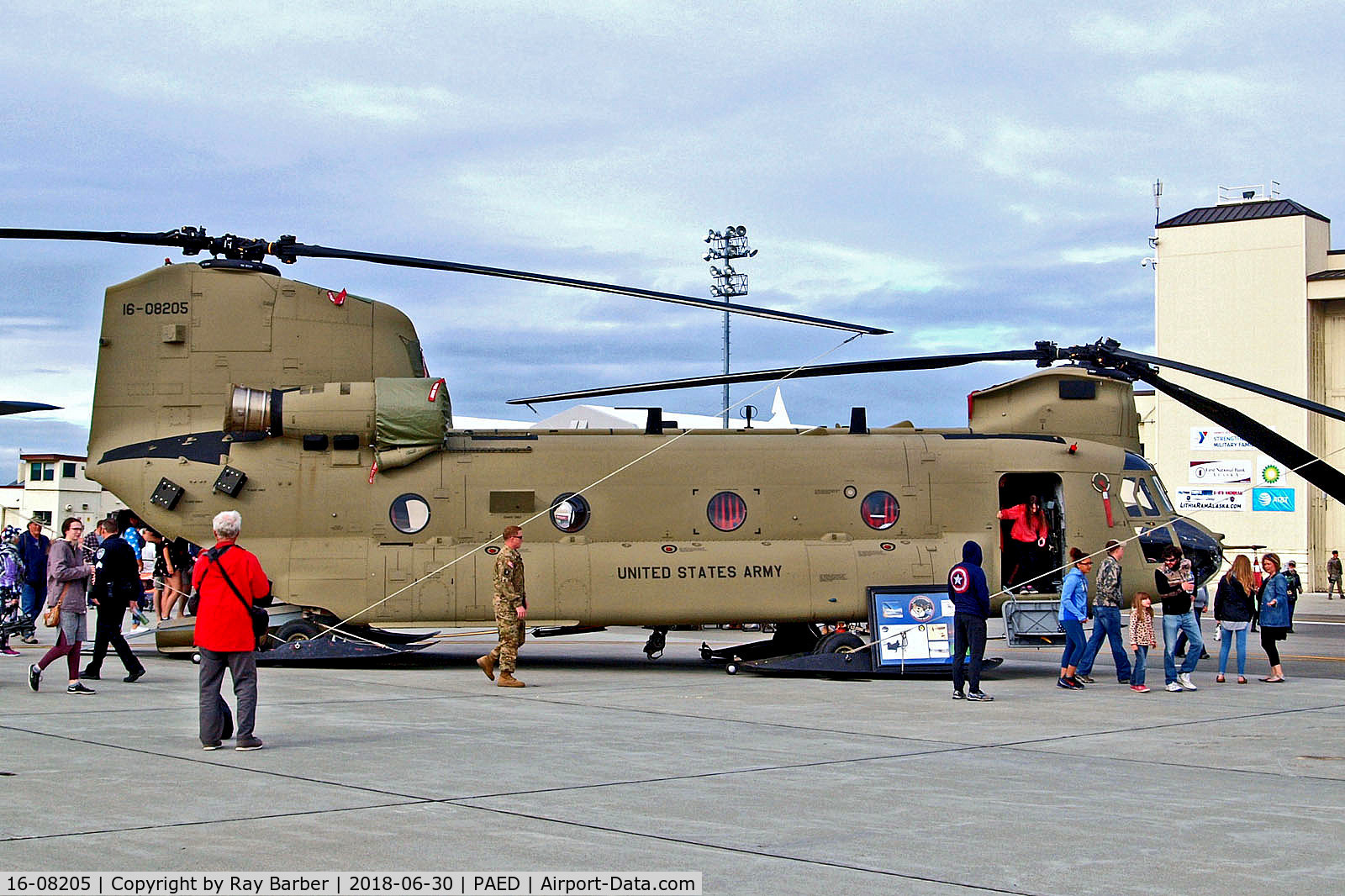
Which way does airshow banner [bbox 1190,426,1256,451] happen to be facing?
toward the camera

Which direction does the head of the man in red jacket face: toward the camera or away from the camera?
away from the camera

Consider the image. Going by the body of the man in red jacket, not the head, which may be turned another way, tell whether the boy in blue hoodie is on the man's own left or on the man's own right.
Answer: on the man's own right

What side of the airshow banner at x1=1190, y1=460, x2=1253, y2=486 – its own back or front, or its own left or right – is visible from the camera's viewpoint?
front

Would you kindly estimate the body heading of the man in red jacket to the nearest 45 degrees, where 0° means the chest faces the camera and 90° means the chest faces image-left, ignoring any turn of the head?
approximately 180°

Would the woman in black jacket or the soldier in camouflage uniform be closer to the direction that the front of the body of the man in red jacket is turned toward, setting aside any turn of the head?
the soldier in camouflage uniform

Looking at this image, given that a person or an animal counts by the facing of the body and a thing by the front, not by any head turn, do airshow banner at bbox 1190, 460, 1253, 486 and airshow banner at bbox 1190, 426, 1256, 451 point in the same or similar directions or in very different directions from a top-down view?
same or similar directions

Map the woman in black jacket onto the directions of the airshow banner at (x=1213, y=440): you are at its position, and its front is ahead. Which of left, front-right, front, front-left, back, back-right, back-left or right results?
front

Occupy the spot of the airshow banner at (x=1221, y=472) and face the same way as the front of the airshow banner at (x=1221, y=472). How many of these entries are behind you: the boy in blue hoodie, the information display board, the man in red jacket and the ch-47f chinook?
0

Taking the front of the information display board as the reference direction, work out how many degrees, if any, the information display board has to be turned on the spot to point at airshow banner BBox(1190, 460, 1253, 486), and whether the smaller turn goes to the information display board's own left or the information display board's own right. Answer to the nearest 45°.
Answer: approximately 180°

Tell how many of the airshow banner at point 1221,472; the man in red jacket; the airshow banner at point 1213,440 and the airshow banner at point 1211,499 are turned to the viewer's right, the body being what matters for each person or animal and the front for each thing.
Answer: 0

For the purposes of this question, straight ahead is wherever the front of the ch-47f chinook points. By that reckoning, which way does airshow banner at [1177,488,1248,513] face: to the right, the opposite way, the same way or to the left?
to the right

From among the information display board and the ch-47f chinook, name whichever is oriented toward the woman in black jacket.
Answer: the ch-47f chinook

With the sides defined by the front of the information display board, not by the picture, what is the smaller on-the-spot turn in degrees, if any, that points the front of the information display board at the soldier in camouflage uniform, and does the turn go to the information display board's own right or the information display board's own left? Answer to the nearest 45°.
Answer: approximately 45° to the information display board's own right

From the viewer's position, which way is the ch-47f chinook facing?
facing to the right of the viewer
